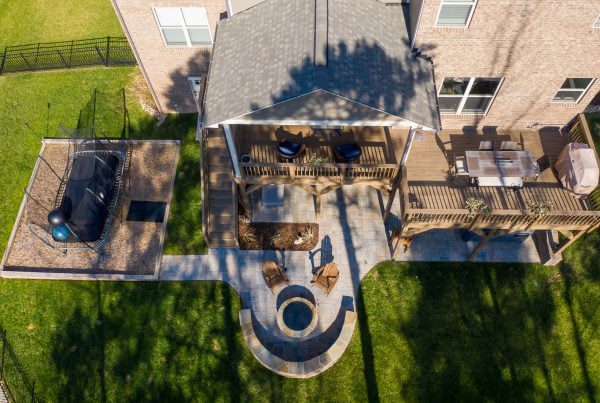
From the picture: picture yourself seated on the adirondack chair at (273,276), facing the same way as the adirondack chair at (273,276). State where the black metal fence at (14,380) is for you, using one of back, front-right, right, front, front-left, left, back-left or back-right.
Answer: back-right

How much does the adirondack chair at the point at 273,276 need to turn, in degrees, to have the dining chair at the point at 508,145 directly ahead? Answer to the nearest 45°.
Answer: approximately 45° to its left

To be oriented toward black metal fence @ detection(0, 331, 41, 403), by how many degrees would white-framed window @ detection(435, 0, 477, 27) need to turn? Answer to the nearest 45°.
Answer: approximately 90° to its right

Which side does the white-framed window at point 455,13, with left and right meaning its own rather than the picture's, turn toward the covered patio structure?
right

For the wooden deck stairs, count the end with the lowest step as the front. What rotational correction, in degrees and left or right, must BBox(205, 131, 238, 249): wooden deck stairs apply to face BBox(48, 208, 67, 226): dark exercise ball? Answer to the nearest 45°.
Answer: approximately 90° to its right

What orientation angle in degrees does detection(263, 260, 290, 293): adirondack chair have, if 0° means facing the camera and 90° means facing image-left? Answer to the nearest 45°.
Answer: approximately 315°

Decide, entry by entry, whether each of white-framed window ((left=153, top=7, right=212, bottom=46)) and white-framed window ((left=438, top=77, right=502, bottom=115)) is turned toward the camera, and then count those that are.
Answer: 2
